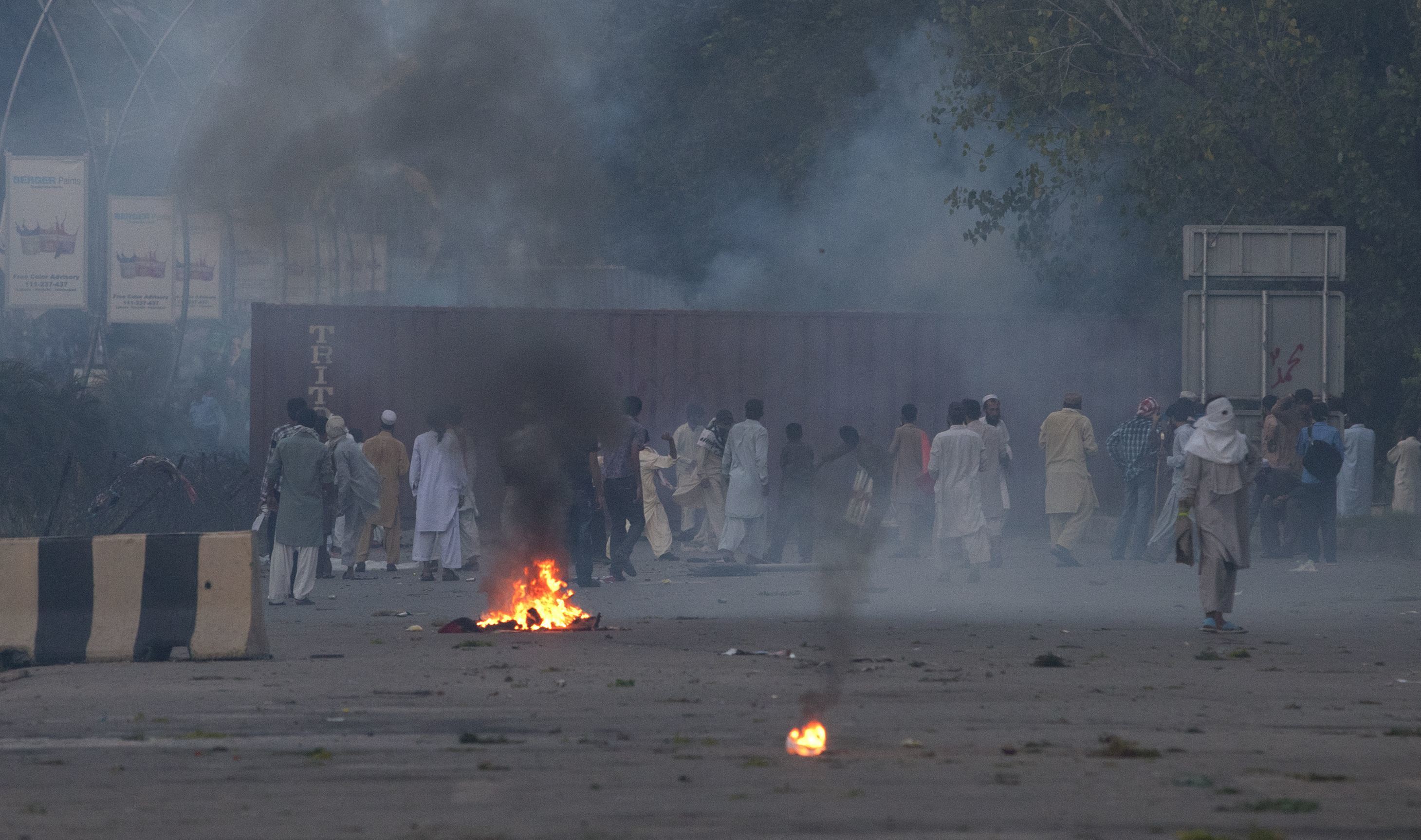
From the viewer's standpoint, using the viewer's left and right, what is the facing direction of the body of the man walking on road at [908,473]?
facing away from the viewer

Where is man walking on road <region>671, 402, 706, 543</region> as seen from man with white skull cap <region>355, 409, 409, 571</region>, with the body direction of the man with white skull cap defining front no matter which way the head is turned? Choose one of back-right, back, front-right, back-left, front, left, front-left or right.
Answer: right

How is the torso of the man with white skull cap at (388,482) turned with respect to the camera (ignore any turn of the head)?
away from the camera

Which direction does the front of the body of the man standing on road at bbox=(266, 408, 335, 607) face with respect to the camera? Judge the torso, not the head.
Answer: away from the camera

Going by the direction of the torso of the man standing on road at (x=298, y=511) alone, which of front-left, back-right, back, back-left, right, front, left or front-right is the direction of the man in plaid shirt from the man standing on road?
right

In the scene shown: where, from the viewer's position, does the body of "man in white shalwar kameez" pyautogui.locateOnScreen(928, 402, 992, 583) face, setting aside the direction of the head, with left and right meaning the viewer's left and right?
facing away from the viewer

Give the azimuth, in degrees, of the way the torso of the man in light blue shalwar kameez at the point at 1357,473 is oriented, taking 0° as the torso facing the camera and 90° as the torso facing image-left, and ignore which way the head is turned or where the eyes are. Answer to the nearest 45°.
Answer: approximately 180°

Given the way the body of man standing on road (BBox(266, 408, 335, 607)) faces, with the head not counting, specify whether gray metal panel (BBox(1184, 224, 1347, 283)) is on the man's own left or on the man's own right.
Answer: on the man's own right

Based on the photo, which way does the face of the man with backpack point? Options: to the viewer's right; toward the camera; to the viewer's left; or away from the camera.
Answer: away from the camera

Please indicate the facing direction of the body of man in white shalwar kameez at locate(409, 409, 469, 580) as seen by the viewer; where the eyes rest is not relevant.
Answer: away from the camera

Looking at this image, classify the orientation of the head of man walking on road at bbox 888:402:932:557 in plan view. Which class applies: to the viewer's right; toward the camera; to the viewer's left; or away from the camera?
away from the camera
